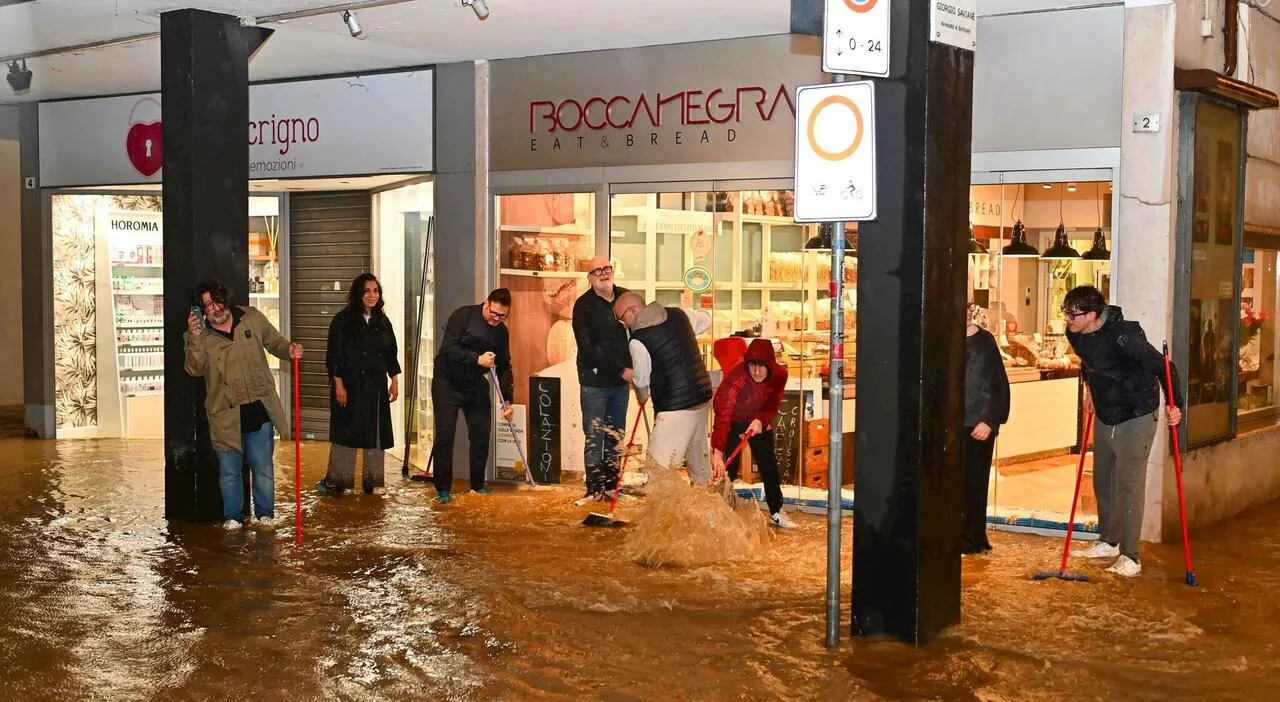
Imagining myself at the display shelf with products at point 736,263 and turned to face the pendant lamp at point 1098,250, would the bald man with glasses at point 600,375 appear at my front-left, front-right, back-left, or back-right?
back-right

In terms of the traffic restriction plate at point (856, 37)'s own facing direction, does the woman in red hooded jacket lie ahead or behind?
behind

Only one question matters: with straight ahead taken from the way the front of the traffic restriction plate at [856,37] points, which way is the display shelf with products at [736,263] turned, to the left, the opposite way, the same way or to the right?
the same way

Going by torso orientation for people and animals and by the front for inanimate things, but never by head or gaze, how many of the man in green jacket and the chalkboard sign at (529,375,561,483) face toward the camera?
2

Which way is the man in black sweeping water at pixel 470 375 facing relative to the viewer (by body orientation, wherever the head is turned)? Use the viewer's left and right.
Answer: facing the viewer and to the right of the viewer

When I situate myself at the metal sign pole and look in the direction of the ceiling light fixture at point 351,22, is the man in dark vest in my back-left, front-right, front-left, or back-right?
front-right

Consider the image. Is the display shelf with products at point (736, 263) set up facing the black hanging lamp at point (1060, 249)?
no

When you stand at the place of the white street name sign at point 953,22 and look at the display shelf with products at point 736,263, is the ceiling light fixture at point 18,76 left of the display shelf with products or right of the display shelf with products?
left

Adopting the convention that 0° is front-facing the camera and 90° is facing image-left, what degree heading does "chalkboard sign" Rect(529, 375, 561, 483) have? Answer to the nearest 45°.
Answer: approximately 0°

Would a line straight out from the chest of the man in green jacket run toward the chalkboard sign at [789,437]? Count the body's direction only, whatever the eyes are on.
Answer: no

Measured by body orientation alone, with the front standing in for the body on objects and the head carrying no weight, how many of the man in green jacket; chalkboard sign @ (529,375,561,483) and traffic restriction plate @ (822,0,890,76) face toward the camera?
3

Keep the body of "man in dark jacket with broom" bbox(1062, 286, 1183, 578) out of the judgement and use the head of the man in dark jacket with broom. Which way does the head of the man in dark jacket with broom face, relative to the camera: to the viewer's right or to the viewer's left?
to the viewer's left

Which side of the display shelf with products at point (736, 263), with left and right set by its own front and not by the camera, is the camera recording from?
front

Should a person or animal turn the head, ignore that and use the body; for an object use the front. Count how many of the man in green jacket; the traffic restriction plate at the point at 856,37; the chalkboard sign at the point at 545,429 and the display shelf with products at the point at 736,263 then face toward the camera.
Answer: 4
